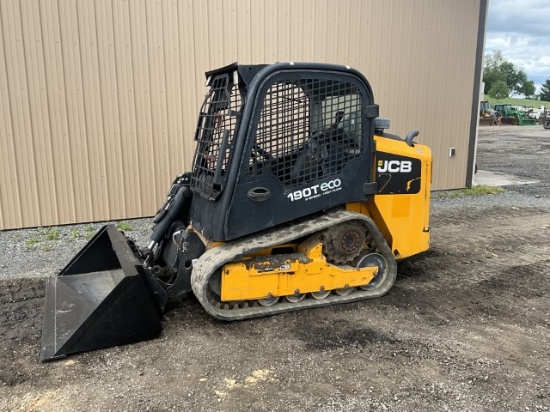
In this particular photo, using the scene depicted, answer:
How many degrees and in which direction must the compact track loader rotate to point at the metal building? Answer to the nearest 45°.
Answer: approximately 90° to its right

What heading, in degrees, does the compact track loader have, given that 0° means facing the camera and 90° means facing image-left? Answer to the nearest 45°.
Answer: approximately 45°

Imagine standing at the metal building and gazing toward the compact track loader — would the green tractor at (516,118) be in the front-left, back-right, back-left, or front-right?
back-left

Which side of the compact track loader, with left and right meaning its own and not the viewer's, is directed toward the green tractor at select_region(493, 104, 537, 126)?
back

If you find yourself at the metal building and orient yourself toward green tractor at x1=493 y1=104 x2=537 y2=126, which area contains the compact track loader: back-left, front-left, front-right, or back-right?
back-right
